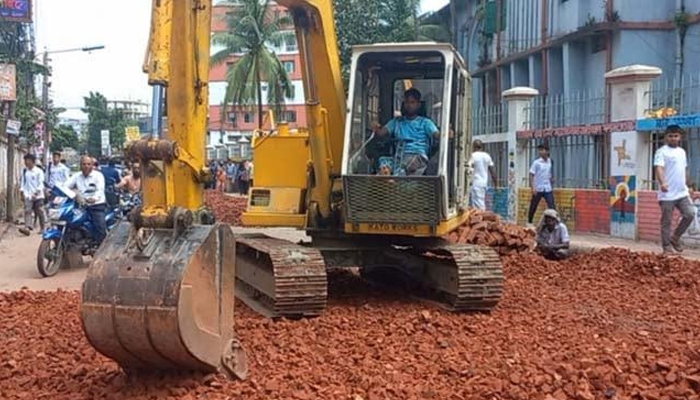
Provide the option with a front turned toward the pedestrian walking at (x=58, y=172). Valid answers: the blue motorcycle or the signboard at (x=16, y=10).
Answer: the signboard

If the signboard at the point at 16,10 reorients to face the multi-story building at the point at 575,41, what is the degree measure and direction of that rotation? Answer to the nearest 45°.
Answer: approximately 45° to its left

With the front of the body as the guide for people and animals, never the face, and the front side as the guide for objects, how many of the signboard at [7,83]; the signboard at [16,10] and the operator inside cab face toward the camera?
3

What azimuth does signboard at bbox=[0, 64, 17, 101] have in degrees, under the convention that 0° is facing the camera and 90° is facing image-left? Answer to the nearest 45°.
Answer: approximately 0°

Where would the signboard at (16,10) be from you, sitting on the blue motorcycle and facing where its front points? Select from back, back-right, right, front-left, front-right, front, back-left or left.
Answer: back-right

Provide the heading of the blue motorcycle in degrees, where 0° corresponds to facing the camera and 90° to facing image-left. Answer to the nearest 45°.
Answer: approximately 45°

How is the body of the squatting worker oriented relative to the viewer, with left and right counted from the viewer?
facing the viewer and to the left of the viewer

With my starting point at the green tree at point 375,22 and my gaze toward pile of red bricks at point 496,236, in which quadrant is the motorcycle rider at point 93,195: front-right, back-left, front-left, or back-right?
front-right

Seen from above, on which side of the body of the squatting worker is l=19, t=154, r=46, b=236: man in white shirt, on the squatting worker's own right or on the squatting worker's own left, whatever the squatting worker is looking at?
on the squatting worker's own right

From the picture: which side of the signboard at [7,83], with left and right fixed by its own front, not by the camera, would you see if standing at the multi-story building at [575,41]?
left

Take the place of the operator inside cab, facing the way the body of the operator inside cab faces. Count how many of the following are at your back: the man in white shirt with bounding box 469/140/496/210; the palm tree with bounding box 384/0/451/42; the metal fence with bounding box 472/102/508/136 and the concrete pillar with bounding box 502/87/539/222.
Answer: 4

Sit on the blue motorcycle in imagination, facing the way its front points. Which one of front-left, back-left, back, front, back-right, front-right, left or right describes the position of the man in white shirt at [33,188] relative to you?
back-right

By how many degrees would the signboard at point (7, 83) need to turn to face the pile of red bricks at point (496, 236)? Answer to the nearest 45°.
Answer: approximately 45° to its left
